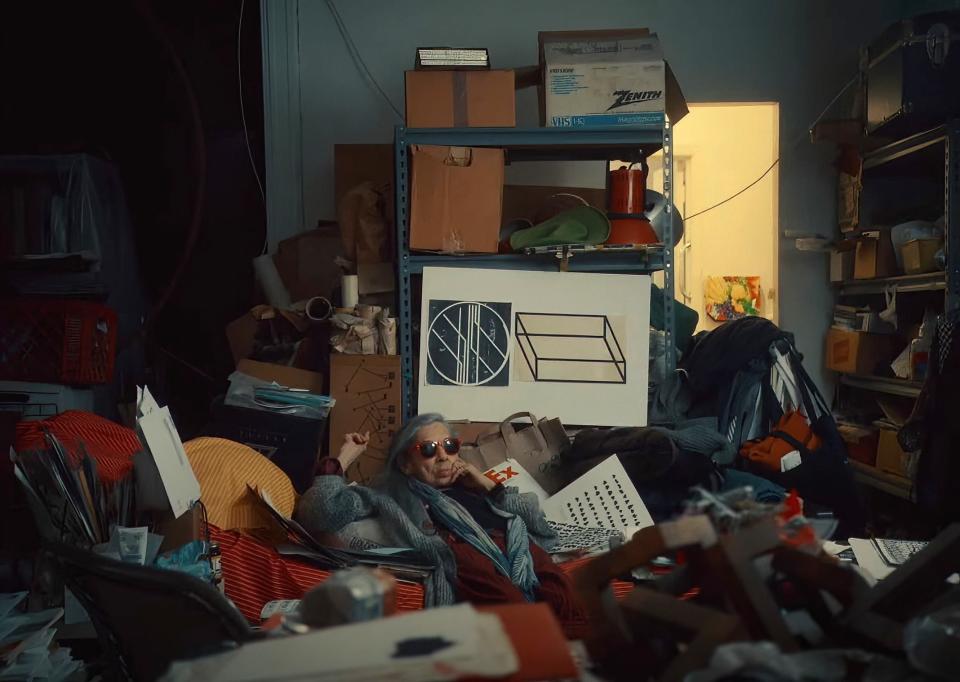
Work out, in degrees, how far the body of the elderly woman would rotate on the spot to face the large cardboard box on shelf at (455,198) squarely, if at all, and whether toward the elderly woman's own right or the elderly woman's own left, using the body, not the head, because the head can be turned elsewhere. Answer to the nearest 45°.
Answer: approximately 135° to the elderly woman's own left

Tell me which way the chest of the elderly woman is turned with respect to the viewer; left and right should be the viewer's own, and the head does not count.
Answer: facing the viewer and to the right of the viewer

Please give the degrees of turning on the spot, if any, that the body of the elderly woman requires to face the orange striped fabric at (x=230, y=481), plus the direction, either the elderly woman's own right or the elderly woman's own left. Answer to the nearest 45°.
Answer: approximately 135° to the elderly woman's own right

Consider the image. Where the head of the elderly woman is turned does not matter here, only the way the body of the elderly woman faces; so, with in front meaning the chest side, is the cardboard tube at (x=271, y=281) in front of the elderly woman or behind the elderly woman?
behind

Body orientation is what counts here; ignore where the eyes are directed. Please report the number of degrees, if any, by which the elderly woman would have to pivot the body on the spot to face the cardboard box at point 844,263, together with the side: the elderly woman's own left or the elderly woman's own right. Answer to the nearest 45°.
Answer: approximately 90° to the elderly woman's own left

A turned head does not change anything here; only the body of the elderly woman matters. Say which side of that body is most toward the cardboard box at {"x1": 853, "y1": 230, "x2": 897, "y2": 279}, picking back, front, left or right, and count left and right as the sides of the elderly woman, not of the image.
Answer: left

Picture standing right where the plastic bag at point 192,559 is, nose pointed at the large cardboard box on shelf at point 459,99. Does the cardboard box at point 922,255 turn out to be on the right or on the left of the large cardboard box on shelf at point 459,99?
right

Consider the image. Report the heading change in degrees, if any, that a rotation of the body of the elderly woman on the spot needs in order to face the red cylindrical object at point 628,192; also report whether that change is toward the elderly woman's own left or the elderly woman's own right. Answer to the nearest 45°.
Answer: approximately 90° to the elderly woman's own left
